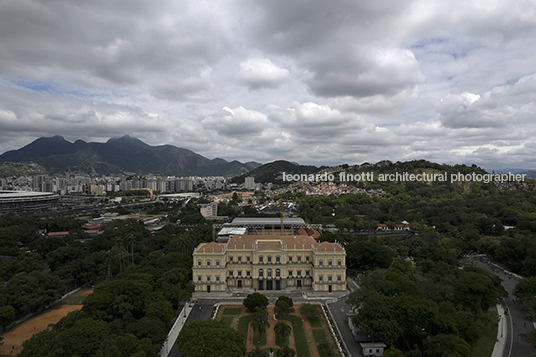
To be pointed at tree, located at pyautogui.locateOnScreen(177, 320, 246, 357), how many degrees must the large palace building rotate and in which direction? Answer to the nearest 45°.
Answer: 0° — it already faces it

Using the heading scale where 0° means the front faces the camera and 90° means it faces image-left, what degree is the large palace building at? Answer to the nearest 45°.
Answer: approximately 0°

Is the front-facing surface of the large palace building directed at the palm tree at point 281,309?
yes

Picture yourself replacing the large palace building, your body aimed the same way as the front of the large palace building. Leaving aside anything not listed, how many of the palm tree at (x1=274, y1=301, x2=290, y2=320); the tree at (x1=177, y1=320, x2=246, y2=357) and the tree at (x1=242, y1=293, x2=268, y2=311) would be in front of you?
3

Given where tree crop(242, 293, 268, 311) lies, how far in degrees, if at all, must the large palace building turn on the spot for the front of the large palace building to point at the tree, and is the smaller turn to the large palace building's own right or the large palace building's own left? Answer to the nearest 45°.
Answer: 0° — it already faces it
